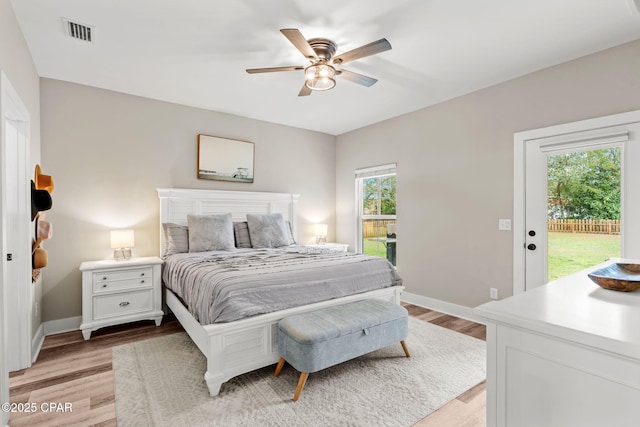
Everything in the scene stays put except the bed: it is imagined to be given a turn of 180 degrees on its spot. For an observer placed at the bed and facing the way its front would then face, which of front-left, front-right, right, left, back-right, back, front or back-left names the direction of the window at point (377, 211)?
right

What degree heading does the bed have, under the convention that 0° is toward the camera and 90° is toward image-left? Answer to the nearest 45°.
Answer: approximately 315°

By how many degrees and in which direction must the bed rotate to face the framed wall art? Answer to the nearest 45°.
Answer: approximately 135° to its left

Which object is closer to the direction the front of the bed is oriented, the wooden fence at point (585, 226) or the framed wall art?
the wooden fence

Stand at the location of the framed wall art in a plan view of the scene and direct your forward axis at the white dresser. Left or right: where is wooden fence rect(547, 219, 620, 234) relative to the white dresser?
left

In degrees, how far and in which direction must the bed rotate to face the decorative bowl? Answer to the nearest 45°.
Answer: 0° — it already faces it

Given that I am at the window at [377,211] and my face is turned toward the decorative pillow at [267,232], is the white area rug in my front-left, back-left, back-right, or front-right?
front-left

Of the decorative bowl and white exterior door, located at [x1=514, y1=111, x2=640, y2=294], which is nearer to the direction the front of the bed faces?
the decorative bowl

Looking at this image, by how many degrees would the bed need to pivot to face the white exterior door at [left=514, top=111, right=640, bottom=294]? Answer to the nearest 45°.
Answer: approximately 45° to its left

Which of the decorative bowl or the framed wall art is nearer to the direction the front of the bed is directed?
the decorative bowl

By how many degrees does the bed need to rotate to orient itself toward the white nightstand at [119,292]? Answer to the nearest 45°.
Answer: approximately 180°

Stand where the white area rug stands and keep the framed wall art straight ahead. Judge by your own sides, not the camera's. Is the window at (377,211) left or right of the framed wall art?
right
